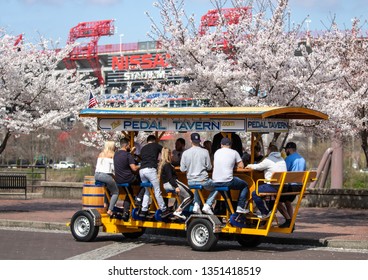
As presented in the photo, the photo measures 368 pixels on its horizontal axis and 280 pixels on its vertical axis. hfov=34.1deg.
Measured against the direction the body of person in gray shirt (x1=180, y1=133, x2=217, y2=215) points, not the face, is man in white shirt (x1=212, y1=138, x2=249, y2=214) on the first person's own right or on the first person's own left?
on the first person's own right

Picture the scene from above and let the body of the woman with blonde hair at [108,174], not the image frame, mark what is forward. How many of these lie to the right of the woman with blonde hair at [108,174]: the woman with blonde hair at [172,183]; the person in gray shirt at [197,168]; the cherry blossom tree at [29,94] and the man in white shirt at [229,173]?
3

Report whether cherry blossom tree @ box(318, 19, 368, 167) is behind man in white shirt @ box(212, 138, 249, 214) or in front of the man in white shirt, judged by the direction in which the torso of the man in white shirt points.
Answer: in front

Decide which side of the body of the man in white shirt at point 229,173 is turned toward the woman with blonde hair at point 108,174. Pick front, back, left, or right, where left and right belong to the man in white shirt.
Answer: left

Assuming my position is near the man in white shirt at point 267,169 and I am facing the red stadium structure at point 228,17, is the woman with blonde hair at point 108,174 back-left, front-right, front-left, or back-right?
front-left

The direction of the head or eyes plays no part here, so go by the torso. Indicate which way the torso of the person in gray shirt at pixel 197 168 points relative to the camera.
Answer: away from the camera

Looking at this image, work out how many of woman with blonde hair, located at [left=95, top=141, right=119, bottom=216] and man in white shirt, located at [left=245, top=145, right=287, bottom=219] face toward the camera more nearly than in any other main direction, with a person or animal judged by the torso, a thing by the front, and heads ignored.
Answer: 0

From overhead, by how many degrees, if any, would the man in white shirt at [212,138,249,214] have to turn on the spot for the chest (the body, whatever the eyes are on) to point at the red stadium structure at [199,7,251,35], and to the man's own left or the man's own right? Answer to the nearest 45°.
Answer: approximately 45° to the man's own left

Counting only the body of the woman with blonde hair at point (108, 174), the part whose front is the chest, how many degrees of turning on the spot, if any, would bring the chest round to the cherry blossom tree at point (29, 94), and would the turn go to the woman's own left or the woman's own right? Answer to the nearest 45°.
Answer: approximately 45° to the woman's own left

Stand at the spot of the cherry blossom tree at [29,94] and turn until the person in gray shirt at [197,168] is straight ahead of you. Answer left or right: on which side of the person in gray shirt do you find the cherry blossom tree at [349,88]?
left

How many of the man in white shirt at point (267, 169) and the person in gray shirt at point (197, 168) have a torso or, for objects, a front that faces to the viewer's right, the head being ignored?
0

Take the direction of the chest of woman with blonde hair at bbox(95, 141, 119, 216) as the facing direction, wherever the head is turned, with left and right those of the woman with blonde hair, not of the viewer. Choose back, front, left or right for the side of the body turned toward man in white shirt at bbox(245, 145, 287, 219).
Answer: right

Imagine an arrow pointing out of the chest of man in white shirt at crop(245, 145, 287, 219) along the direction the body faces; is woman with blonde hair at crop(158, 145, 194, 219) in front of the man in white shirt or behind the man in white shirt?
in front

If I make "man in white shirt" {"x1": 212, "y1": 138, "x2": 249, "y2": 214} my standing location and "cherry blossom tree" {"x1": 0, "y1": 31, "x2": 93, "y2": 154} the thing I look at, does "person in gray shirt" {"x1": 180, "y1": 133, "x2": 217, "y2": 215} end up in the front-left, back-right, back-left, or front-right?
front-left

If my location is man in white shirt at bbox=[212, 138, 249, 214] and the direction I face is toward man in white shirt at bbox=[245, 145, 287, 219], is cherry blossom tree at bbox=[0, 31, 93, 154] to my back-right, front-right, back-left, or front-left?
back-left

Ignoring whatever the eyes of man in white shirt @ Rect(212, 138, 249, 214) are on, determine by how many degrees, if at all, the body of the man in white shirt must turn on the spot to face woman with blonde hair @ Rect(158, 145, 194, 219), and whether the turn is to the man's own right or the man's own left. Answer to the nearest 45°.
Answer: approximately 90° to the man's own left
